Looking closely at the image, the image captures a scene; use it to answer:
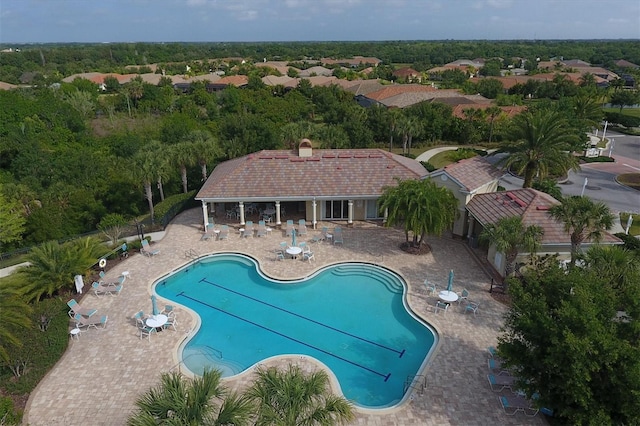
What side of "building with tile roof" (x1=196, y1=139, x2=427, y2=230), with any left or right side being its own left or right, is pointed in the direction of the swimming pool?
front

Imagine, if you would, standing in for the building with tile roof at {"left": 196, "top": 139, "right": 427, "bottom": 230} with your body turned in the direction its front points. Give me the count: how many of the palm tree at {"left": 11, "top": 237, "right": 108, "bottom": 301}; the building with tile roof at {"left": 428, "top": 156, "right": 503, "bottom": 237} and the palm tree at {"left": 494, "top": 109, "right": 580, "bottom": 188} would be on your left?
2

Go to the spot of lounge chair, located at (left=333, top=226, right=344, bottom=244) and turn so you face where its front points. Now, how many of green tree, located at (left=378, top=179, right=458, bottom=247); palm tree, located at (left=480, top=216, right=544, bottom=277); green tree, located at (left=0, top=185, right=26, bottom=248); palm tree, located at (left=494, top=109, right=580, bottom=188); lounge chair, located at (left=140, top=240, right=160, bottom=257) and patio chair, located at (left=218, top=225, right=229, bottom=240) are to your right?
3

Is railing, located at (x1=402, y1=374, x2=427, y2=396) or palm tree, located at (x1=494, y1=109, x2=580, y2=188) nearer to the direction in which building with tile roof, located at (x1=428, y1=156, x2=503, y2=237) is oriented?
the railing

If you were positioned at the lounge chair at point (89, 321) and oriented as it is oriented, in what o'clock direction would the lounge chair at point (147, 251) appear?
the lounge chair at point (147, 251) is roughly at 10 o'clock from the lounge chair at point (89, 321).

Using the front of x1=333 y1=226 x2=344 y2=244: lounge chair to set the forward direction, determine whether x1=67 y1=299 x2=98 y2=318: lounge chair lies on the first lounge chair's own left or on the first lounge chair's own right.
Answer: on the first lounge chair's own right

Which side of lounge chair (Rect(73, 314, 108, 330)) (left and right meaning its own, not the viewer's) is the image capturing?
right

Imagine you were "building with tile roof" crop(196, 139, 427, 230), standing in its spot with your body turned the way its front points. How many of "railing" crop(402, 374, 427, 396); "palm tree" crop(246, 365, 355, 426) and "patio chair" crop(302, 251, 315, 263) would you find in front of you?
3

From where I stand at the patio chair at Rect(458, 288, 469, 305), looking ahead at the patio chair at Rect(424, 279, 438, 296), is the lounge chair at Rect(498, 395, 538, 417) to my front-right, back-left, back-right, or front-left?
back-left

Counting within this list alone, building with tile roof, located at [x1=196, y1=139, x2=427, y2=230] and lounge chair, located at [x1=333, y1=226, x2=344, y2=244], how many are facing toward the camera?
2
